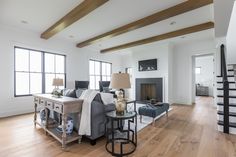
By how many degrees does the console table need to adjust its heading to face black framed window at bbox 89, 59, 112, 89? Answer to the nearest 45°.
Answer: approximately 135° to its right

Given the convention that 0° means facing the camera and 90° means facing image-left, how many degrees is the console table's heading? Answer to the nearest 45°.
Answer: approximately 45°

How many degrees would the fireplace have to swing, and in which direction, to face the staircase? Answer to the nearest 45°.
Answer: approximately 45° to its left

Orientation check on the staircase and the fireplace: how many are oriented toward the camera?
2

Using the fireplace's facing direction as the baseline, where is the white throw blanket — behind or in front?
in front

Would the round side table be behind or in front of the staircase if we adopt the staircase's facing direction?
in front

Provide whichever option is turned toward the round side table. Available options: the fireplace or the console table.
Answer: the fireplace

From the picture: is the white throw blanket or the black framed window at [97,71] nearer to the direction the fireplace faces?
the white throw blanket

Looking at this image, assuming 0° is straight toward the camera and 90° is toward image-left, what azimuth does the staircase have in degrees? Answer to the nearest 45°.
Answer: approximately 0°

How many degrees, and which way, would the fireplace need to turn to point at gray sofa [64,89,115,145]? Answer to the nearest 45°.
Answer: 0° — it already faces it

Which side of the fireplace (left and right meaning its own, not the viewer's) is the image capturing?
front

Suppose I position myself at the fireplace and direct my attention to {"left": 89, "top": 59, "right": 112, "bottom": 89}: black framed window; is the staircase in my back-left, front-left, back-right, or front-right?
back-left
